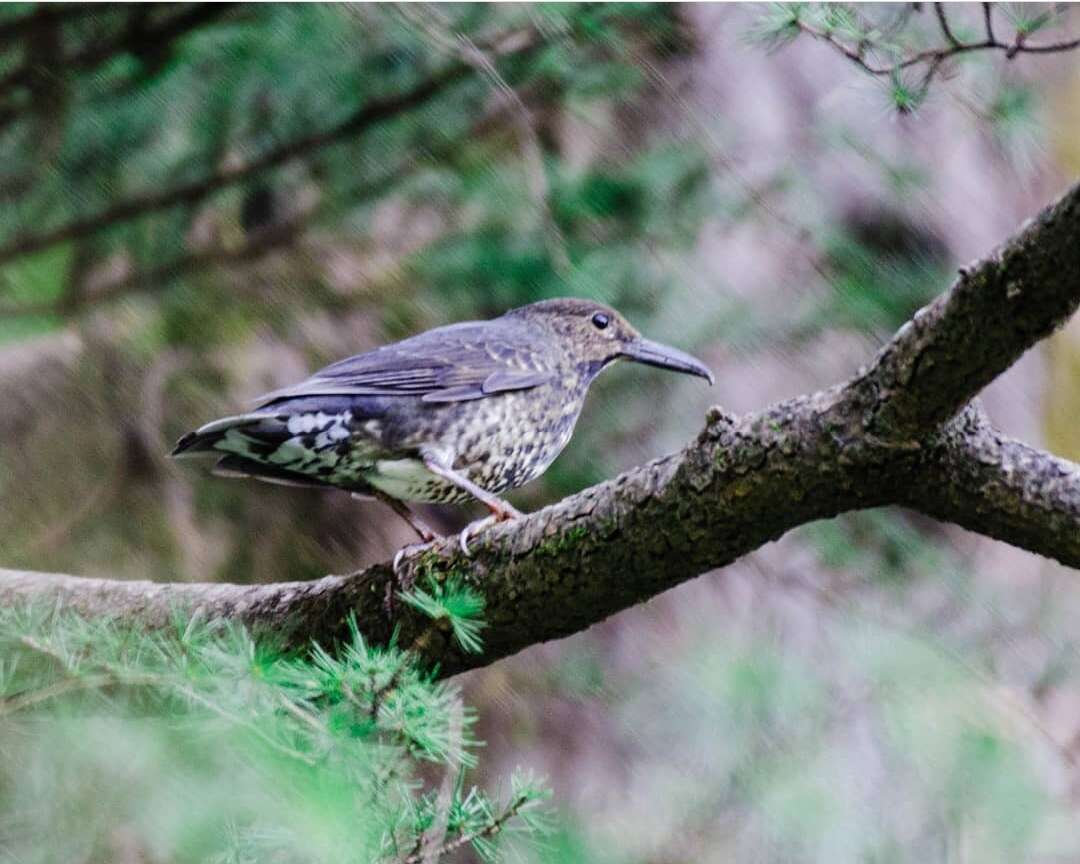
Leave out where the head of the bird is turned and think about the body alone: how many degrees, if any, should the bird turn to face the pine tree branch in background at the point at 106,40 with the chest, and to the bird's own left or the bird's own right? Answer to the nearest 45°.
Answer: approximately 135° to the bird's own left

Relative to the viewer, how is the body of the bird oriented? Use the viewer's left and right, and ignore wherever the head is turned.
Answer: facing to the right of the viewer

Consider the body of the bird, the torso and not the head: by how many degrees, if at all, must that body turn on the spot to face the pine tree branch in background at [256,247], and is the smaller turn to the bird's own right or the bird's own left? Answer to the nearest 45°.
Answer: approximately 135° to the bird's own left

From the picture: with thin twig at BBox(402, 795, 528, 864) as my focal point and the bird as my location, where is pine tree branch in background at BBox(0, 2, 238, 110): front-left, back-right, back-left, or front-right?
back-right

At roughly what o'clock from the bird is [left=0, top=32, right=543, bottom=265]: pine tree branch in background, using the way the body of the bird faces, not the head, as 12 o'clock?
The pine tree branch in background is roughly at 8 o'clock from the bird.

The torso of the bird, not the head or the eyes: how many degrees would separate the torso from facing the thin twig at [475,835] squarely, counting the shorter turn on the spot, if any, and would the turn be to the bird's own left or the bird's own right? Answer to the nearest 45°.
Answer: approximately 90° to the bird's own right

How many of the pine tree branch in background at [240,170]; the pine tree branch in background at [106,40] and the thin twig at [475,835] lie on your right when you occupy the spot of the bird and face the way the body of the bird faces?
1

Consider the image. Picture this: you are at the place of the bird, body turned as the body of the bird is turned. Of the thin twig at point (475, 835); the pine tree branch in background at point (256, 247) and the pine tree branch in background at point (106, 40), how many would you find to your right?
1

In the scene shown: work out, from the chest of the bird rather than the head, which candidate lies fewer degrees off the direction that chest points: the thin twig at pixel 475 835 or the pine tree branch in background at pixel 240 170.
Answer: the thin twig
